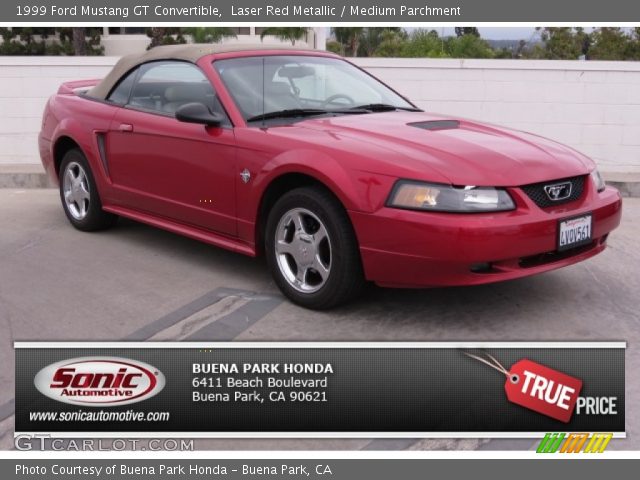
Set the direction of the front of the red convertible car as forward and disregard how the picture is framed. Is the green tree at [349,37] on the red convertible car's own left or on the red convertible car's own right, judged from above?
on the red convertible car's own left

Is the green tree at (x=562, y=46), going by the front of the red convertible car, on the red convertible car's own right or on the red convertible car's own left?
on the red convertible car's own left

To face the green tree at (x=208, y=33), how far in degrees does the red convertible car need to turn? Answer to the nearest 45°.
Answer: approximately 135° to its left

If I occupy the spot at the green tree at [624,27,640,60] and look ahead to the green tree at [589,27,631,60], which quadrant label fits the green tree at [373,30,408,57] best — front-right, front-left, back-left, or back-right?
front-left

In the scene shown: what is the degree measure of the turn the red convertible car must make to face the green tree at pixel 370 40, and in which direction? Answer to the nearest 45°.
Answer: approximately 135° to its left

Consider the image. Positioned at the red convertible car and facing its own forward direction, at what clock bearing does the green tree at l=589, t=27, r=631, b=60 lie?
The green tree is roughly at 8 o'clock from the red convertible car.

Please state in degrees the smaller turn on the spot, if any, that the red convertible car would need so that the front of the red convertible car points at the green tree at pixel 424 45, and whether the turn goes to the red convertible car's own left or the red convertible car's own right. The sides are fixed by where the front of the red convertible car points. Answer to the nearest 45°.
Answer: approximately 135° to the red convertible car's own left

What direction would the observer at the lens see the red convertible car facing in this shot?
facing the viewer and to the right of the viewer

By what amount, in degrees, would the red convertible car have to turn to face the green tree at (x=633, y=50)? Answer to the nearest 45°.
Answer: approximately 135° to its left

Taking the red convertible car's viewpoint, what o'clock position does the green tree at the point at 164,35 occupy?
The green tree is roughly at 7 o'clock from the red convertible car.
